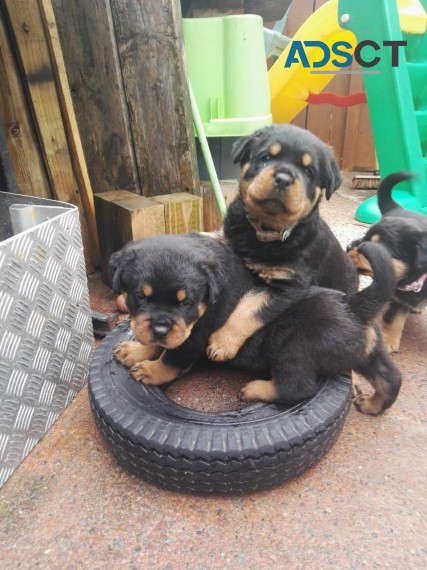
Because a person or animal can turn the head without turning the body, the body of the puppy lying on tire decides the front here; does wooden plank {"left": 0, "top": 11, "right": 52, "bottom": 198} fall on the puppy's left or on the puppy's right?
on the puppy's right

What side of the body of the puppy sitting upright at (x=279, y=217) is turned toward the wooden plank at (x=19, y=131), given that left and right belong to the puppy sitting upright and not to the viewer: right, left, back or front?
right

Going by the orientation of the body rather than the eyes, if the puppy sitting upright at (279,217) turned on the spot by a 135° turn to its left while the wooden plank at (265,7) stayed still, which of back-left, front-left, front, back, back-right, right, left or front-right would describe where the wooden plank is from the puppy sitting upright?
left

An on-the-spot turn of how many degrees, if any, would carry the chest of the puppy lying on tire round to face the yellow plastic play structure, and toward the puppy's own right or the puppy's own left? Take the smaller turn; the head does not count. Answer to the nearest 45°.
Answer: approximately 135° to the puppy's own right

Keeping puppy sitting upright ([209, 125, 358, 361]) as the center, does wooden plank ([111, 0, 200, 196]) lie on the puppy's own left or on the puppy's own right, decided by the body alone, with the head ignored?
on the puppy's own right

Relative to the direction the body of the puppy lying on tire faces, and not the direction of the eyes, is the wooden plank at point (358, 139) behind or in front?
behind

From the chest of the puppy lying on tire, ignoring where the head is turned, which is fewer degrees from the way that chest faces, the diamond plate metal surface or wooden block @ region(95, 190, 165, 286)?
the diamond plate metal surface

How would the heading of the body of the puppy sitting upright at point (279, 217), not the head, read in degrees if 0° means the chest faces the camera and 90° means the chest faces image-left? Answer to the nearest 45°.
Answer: approximately 45°

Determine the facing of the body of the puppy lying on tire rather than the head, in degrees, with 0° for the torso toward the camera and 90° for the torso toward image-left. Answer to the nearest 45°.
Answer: approximately 45°

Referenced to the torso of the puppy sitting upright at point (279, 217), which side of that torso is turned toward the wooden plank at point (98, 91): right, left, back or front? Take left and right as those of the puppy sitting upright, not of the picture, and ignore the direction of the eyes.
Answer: right

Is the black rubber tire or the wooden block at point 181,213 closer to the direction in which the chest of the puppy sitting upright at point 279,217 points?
the black rubber tire

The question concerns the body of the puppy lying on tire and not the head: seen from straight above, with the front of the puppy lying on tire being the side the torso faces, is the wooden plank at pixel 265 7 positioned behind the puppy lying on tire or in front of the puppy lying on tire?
behind
